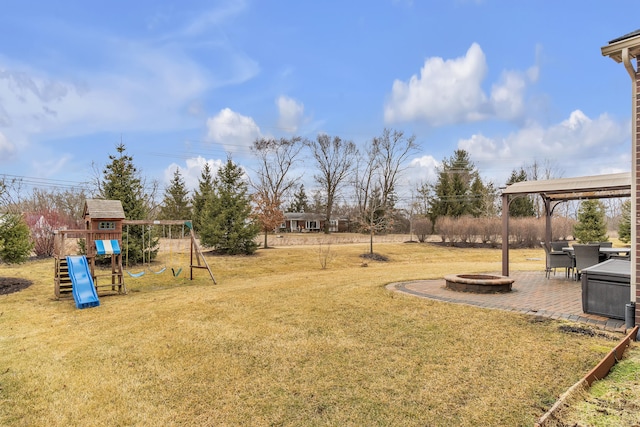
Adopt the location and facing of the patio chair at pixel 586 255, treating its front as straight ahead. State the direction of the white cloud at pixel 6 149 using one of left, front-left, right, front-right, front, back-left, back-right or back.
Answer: left

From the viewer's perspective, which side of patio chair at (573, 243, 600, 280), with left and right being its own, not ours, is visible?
back

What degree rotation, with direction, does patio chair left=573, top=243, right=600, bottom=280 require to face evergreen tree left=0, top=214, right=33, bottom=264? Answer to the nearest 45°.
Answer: approximately 135° to its left

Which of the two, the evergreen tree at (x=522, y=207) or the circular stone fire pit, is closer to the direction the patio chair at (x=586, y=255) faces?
the evergreen tree

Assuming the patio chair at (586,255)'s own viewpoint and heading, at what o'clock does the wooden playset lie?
The wooden playset is roughly at 8 o'clock from the patio chair.

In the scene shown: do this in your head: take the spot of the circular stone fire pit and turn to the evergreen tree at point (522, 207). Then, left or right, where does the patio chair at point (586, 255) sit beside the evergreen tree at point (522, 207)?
right

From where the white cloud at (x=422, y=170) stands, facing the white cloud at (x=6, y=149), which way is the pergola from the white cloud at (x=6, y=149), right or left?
left

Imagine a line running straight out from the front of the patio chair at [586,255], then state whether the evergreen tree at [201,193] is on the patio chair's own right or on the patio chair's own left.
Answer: on the patio chair's own left

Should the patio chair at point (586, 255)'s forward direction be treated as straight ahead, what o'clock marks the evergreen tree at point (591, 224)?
The evergreen tree is roughly at 12 o'clock from the patio chair.
